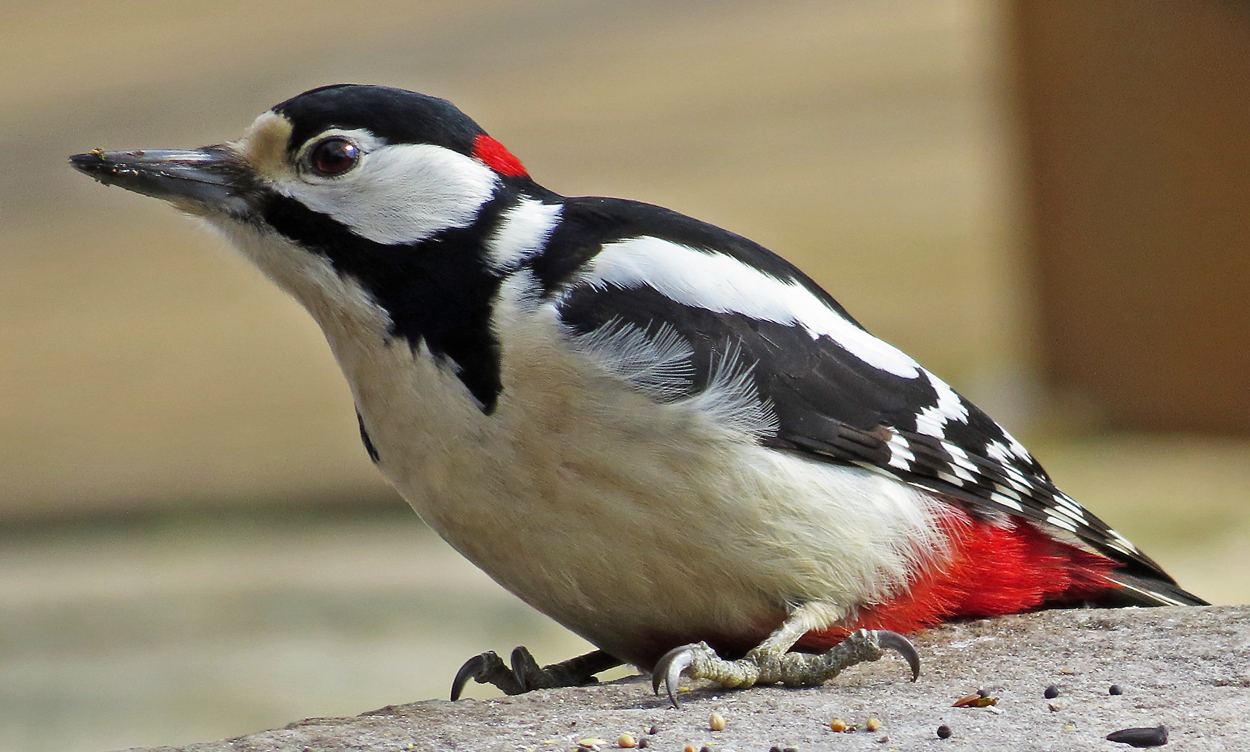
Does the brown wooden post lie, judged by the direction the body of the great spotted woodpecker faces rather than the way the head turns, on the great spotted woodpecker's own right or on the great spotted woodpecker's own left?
on the great spotted woodpecker's own right

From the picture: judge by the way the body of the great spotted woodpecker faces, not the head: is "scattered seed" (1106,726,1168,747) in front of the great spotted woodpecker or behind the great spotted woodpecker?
behind

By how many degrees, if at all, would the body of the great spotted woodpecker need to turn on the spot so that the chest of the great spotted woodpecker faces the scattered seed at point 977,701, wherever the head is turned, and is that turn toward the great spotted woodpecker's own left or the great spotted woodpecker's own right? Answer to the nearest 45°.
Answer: approximately 180°

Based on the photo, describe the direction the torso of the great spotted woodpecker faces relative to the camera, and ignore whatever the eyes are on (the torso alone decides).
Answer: to the viewer's left
